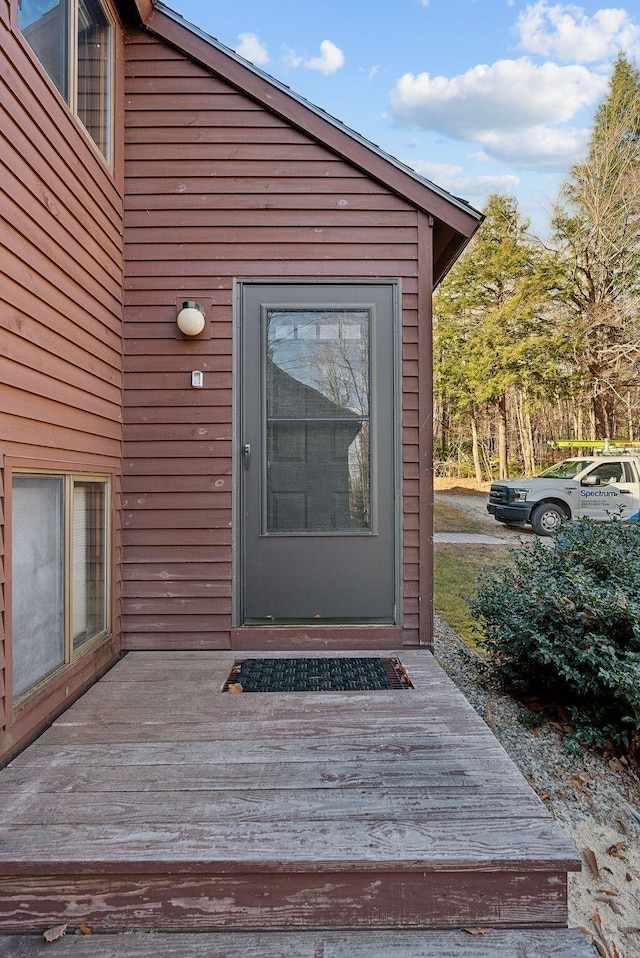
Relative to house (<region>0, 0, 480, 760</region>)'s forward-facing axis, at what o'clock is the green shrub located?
The green shrub is roughly at 10 o'clock from the house.

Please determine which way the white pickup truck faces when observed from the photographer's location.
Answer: facing the viewer and to the left of the viewer

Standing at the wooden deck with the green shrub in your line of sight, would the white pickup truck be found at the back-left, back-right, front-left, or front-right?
front-left

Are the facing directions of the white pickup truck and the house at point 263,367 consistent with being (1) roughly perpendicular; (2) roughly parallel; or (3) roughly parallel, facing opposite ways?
roughly perpendicular

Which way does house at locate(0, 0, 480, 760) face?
toward the camera

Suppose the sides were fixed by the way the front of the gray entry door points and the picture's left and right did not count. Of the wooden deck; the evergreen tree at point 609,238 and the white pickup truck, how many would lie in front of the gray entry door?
1

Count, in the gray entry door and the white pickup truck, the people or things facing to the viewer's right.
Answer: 0

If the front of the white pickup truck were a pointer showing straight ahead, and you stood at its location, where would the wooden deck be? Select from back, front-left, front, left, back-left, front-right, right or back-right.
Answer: front-left

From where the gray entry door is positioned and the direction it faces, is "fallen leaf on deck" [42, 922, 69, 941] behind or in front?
in front

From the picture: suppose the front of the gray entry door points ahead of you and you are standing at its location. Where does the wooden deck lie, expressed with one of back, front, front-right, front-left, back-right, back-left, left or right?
front

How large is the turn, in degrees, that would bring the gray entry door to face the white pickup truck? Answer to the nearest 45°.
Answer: approximately 135° to its left

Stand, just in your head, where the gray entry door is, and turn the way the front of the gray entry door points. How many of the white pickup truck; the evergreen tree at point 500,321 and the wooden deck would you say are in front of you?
1

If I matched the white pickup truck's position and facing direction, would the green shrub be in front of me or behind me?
in front

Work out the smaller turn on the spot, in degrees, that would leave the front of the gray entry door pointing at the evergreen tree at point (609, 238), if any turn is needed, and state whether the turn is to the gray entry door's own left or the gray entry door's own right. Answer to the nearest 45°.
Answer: approximately 135° to the gray entry door's own left

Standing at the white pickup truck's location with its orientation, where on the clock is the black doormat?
The black doormat is roughly at 11 o'clock from the white pickup truck.
